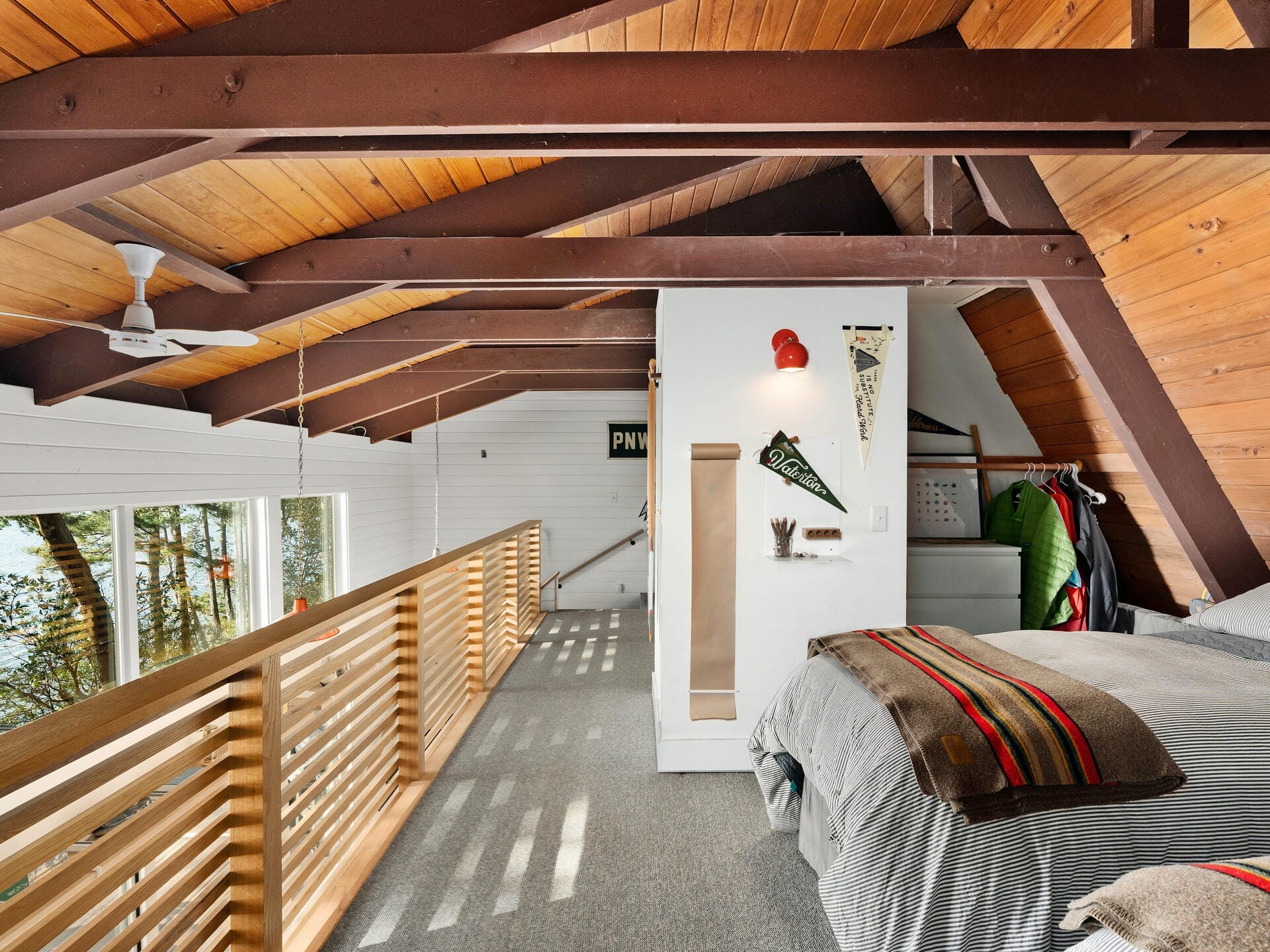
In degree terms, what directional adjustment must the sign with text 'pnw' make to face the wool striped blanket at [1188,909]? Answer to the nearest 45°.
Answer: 0° — it already faces it

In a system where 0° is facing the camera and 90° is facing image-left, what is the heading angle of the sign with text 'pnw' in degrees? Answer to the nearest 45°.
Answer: approximately 0°

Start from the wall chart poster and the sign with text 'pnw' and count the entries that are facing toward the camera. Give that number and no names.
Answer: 2

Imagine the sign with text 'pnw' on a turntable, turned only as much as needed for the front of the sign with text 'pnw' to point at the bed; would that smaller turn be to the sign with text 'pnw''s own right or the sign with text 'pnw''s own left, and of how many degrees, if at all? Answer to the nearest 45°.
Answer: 0° — it already faces it

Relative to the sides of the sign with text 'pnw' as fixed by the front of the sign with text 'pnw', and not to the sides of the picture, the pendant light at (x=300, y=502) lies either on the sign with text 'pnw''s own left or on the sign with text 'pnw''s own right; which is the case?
on the sign with text 'pnw''s own right

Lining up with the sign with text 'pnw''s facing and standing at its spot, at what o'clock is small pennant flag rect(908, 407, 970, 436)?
The small pennant flag is roughly at 11 o'clock from the sign with text 'pnw'.
